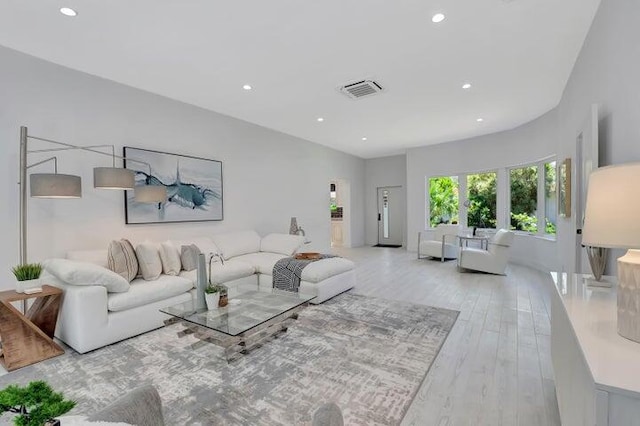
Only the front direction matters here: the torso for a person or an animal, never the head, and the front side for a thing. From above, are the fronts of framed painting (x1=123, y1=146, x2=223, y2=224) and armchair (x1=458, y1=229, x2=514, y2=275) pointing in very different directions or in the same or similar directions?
very different directions

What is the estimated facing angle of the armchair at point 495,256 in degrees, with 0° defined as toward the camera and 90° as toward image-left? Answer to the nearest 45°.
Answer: approximately 90°

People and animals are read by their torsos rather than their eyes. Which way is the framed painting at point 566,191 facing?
to the viewer's left

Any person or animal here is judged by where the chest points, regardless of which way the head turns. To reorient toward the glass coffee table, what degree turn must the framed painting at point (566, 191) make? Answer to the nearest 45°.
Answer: approximately 45° to its left

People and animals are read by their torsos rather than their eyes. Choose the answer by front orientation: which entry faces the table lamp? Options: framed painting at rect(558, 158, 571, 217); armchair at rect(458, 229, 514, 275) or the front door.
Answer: the front door

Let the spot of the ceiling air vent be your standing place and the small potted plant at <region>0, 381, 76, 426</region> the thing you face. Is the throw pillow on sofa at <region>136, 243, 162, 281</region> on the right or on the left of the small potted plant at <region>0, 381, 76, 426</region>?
right

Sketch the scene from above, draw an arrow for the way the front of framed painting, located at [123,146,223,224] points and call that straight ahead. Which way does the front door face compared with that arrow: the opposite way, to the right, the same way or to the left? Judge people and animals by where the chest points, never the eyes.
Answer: to the right

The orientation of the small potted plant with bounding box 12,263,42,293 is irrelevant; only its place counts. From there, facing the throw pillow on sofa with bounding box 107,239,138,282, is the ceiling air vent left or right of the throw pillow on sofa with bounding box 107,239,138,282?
right

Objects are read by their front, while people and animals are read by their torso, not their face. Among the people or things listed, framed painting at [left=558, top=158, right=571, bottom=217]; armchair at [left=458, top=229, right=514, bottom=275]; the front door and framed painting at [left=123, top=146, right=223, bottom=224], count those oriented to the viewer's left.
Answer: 2
